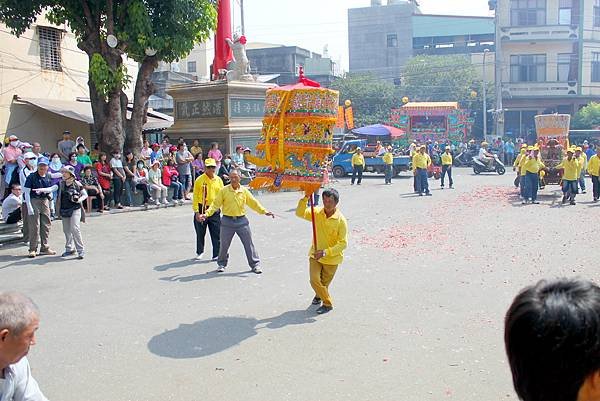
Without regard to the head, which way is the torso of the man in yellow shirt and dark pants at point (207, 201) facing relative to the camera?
toward the camera

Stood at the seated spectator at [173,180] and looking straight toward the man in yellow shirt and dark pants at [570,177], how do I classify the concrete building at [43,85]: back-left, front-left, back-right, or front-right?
back-left

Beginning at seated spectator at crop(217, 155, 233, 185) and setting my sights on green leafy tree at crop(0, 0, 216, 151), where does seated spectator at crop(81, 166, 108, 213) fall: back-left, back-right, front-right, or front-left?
front-left

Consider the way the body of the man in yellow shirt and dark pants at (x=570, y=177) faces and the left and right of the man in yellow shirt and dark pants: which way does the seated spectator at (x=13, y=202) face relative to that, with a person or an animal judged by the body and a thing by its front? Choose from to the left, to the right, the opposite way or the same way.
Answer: to the left

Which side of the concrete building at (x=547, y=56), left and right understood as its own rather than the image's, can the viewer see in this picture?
front

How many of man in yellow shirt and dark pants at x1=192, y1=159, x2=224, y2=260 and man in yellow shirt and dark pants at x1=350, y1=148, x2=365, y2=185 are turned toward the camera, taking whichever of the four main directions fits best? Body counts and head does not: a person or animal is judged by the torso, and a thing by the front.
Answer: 2

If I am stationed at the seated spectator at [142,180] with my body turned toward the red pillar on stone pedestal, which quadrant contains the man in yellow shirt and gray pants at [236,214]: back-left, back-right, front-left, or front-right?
back-right

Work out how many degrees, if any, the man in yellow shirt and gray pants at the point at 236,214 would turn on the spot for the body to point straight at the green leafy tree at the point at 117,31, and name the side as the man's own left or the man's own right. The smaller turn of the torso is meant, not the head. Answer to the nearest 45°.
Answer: approximately 180°

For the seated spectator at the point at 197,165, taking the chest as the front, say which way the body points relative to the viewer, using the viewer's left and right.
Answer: facing the viewer and to the right of the viewer

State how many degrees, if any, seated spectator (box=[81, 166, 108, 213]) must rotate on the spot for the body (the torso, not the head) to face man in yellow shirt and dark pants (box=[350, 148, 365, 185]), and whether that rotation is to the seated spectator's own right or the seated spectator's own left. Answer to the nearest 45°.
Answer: approximately 90° to the seated spectator's own left

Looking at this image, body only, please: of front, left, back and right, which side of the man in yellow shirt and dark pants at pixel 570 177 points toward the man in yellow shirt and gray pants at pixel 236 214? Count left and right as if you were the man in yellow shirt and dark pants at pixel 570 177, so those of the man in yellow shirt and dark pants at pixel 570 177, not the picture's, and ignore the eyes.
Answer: front

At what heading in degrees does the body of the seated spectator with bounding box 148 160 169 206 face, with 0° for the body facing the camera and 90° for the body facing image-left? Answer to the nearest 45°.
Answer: approximately 315°

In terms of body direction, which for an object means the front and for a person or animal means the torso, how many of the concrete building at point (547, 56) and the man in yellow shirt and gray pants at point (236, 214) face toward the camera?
2

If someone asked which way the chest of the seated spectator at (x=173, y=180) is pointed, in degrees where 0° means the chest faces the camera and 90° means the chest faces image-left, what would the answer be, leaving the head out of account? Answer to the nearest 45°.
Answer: approximately 315°

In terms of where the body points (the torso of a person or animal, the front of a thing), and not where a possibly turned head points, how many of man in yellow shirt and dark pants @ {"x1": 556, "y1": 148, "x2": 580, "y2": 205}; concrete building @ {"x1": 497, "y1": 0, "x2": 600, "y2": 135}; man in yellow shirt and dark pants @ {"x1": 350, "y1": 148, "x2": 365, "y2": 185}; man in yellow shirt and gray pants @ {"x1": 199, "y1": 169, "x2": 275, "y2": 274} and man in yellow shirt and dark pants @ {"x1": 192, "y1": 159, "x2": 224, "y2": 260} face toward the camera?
5

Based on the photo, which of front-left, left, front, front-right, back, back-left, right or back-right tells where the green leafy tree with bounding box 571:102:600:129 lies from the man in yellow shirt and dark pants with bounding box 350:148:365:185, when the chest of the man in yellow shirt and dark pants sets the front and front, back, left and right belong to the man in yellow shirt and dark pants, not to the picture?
back-left
